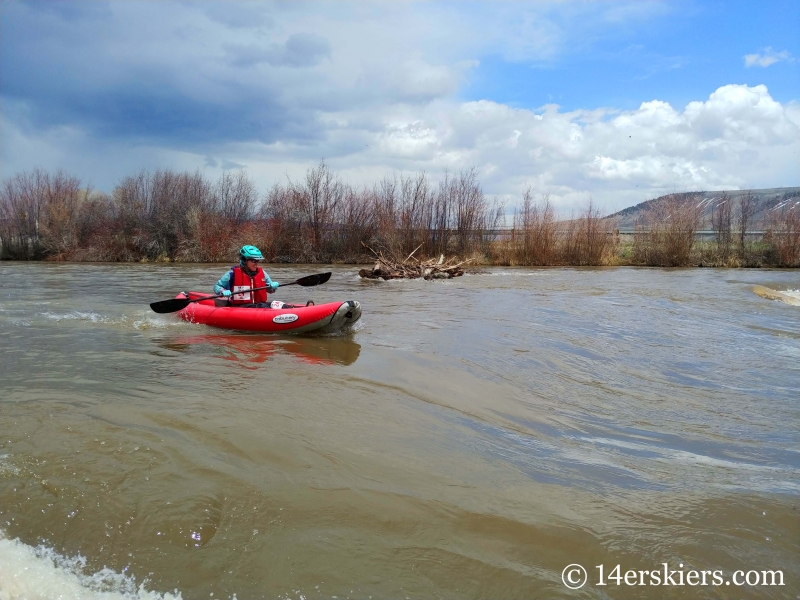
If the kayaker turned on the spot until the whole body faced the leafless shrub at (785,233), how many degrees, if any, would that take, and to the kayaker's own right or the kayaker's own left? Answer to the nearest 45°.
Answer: approximately 90° to the kayaker's own left

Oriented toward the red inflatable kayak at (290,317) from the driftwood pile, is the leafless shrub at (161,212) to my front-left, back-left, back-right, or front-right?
back-right

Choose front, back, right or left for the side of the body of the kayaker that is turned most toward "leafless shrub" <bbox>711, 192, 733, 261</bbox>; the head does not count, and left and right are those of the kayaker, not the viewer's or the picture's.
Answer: left

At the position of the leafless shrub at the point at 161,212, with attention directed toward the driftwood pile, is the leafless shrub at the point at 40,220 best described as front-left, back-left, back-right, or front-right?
back-right

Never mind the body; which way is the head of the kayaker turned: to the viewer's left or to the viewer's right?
to the viewer's right

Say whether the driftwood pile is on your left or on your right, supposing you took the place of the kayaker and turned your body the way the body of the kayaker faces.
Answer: on your left

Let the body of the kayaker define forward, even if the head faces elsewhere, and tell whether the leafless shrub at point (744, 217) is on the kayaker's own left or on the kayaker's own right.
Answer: on the kayaker's own left

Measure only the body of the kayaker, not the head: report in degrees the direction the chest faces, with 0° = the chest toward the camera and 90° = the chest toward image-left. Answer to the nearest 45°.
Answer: approximately 315°
